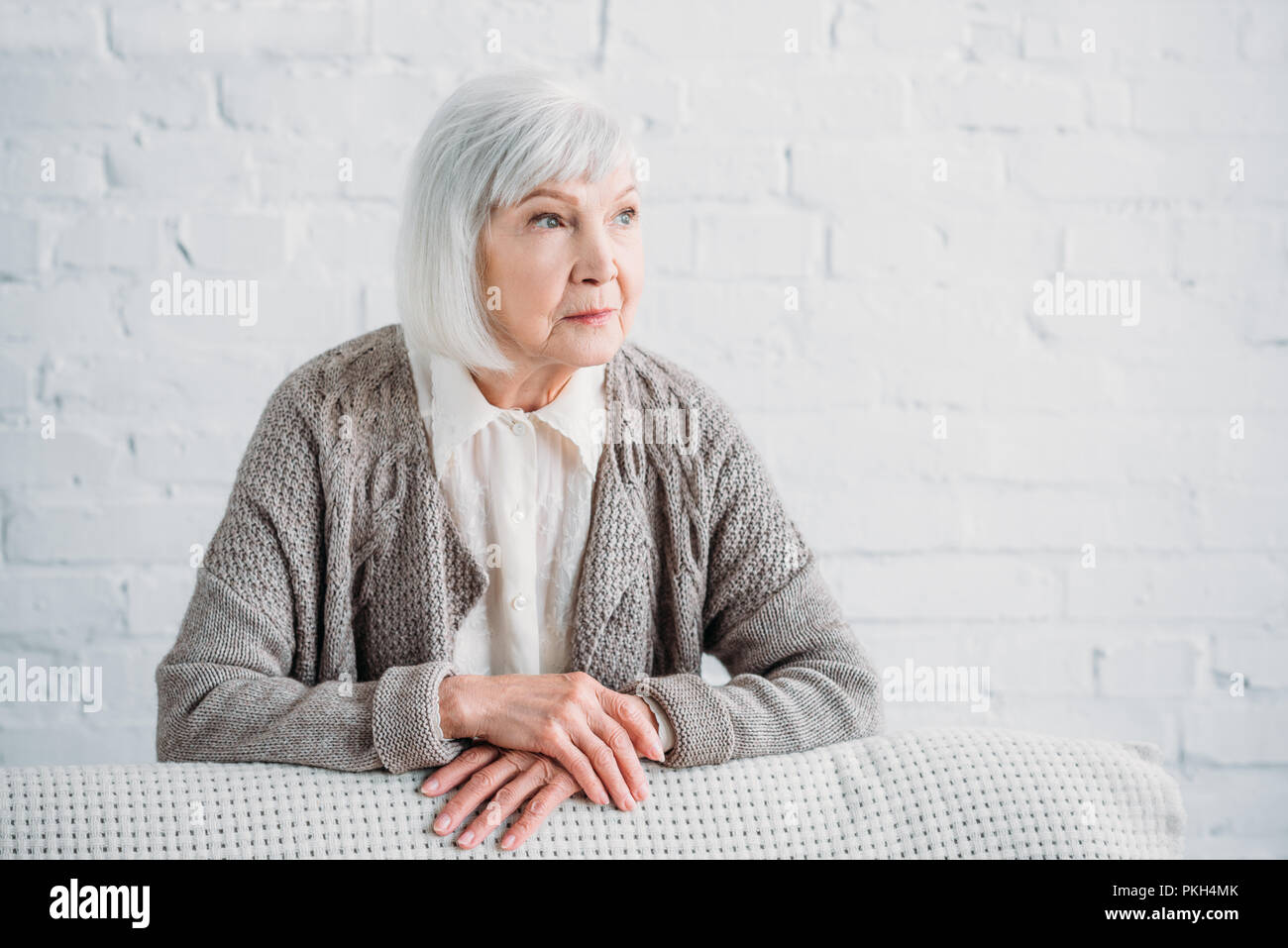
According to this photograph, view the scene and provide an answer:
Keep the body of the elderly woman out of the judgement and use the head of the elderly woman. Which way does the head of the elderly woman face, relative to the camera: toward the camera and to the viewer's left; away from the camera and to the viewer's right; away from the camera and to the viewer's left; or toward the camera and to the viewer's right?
toward the camera and to the viewer's right

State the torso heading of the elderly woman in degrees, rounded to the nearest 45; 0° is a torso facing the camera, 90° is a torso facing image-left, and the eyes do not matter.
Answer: approximately 0°
